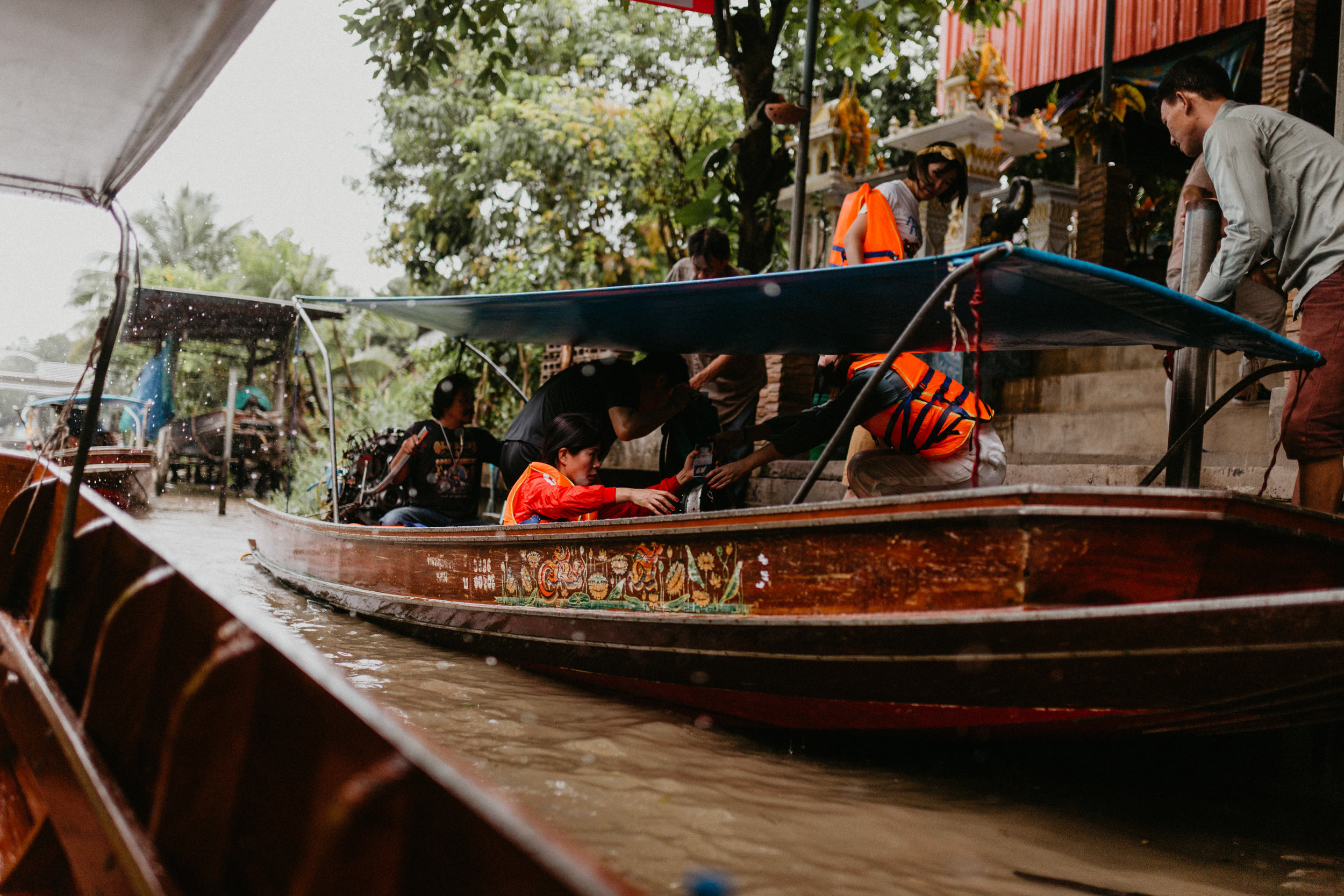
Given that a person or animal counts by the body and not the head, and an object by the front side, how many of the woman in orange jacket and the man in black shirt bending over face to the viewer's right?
2

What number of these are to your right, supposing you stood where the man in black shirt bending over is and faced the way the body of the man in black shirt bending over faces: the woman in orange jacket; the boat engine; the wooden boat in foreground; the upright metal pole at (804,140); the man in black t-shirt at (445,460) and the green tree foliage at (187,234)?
2

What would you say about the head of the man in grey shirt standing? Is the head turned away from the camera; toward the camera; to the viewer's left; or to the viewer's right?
to the viewer's left

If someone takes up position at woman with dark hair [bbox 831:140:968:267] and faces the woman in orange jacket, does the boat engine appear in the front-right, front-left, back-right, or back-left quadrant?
front-right

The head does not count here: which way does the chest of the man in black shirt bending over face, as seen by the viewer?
to the viewer's right

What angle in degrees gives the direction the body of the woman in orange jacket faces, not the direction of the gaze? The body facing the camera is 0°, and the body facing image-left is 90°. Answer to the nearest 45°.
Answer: approximately 270°

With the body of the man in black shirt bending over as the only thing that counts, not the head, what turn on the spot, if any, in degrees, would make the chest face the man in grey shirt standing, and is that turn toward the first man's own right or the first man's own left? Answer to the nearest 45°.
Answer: approximately 45° to the first man's own right

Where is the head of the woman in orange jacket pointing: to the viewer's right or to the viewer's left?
to the viewer's right

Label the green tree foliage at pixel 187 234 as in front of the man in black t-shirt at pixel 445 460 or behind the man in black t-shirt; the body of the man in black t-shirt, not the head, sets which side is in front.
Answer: behind
